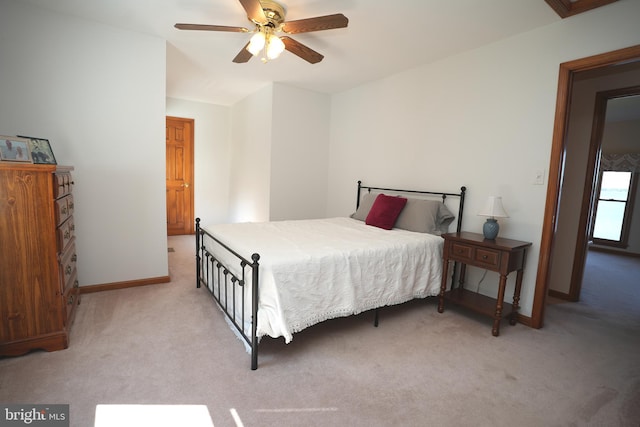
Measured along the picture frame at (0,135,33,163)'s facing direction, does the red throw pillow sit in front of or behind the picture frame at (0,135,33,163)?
in front

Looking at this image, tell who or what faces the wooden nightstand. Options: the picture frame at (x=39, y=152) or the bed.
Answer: the picture frame

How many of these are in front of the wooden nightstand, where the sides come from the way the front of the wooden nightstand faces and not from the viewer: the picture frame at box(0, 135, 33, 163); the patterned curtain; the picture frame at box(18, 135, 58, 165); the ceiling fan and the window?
3

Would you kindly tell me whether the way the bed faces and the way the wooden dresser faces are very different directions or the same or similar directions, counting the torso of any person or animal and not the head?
very different directions

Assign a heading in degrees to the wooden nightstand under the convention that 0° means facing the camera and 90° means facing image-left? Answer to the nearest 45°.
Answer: approximately 45°

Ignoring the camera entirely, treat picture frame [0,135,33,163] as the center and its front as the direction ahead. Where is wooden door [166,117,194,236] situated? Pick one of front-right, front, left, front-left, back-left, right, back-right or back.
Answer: left

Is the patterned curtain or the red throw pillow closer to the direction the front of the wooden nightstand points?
the red throw pillow

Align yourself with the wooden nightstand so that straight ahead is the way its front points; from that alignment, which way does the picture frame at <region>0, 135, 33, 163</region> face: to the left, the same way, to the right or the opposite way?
to the left

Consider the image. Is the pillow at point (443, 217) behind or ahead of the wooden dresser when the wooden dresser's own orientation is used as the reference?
ahead

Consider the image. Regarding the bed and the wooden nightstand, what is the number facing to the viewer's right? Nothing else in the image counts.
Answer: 0

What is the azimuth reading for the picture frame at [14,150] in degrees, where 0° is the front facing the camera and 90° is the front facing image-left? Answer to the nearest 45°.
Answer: approximately 315°

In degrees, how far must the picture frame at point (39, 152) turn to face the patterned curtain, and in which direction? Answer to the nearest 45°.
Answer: approximately 45° to its left

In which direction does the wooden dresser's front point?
to the viewer's right
